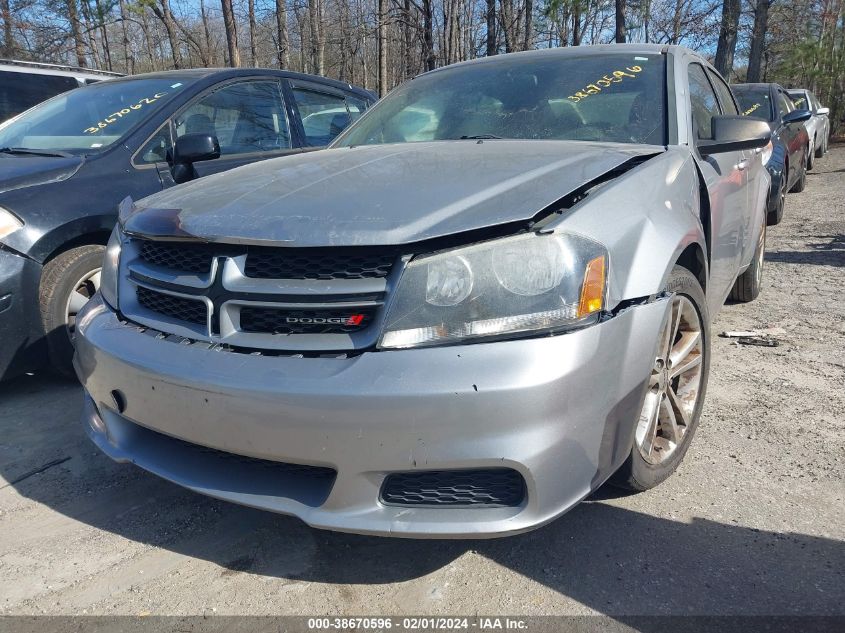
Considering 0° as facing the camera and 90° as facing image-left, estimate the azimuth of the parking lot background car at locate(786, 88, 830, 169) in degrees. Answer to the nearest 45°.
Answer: approximately 45°

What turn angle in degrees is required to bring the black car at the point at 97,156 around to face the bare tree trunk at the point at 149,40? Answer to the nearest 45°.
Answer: approximately 135° to its right

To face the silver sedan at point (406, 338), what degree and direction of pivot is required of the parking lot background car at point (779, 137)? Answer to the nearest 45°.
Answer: approximately 45° to its left

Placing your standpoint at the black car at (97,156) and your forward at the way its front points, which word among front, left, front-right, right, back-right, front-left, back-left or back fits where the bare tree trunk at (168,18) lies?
back-right

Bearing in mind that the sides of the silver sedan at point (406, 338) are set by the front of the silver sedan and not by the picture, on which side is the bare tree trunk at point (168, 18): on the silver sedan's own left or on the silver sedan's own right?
on the silver sedan's own right
